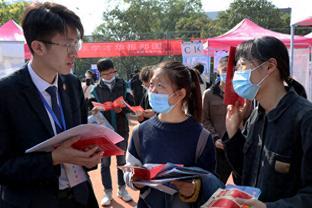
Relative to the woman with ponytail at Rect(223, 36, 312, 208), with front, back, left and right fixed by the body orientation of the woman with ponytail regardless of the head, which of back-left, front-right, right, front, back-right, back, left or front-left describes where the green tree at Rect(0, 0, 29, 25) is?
right

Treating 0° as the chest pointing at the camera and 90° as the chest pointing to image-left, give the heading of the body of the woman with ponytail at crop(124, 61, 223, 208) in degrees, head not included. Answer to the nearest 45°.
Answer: approximately 45°

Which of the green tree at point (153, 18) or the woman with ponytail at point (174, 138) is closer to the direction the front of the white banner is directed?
the woman with ponytail

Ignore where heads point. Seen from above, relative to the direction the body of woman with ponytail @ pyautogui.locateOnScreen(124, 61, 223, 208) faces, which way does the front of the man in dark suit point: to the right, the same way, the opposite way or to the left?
to the left

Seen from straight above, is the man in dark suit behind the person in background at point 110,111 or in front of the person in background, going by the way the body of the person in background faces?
in front

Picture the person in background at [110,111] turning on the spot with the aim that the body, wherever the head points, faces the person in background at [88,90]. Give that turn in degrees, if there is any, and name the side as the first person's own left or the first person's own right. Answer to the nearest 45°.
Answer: approximately 180°

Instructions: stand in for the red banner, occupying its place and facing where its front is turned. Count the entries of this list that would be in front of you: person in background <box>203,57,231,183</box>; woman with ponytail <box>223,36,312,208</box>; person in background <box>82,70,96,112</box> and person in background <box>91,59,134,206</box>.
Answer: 4
